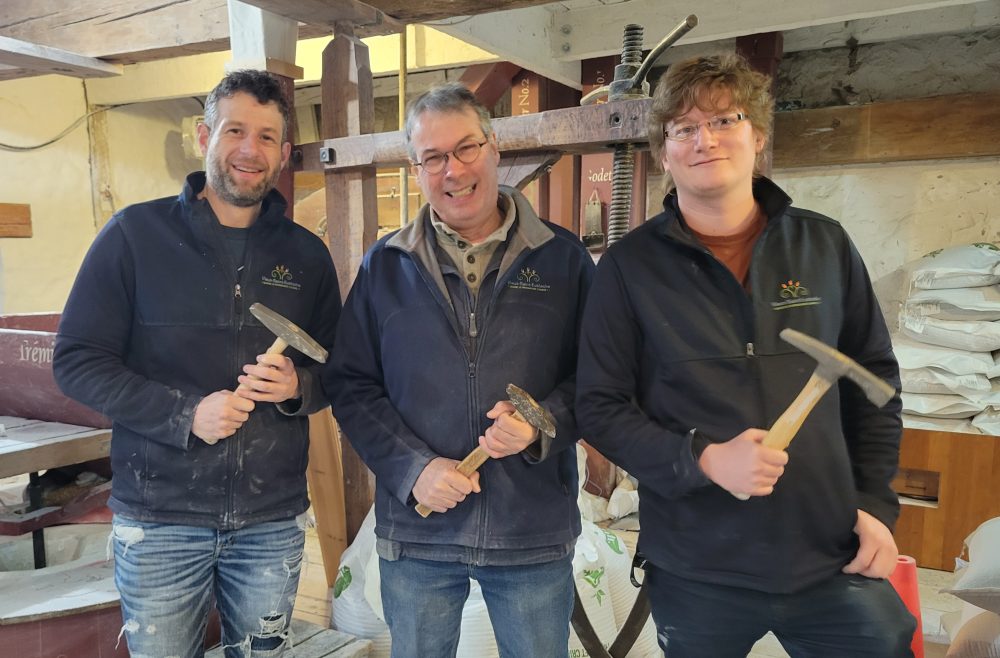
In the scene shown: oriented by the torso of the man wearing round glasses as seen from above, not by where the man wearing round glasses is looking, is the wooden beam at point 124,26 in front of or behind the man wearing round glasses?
behind

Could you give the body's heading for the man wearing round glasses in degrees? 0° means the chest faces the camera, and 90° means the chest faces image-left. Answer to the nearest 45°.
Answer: approximately 0°

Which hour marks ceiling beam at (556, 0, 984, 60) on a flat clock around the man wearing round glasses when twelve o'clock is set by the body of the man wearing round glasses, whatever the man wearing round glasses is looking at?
The ceiling beam is roughly at 7 o'clock from the man wearing round glasses.

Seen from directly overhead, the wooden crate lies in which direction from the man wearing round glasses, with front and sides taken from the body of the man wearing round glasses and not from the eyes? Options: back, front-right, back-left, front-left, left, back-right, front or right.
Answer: back-left

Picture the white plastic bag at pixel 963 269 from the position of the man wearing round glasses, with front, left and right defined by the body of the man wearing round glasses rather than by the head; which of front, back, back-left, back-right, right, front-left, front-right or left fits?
back-left

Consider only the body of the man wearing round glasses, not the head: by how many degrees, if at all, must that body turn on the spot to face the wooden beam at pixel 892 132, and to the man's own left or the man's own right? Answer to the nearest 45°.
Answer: approximately 135° to the man's own left
